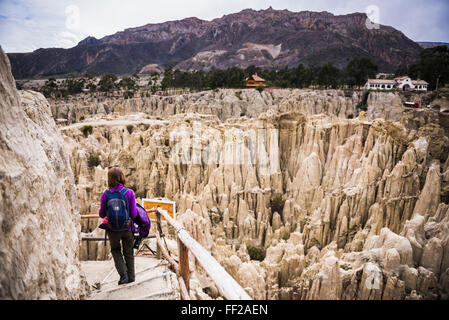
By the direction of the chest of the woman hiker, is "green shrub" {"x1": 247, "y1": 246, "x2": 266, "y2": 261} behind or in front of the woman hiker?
in front

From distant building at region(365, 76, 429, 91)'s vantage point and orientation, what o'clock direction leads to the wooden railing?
The wooden railing is roughly at 12 o'clock from the distant building.

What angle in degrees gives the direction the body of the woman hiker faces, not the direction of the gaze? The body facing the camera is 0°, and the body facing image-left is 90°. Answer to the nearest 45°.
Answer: approximately 180°

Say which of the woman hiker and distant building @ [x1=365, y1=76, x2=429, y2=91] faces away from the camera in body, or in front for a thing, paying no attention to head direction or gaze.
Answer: the woman hiker

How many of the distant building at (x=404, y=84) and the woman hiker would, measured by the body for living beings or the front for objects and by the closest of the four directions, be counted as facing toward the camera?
1

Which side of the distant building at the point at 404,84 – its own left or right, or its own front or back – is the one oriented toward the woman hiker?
front

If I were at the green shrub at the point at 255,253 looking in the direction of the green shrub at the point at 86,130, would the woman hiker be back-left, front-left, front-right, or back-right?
back-left

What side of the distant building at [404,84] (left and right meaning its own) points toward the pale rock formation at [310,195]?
front
